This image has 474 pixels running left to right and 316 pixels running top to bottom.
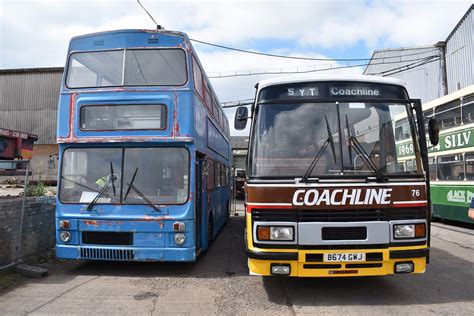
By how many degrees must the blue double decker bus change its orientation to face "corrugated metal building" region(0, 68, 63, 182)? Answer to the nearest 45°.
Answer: approximately 180°

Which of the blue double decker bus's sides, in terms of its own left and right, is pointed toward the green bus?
left

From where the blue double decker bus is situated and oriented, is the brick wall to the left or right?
on its right

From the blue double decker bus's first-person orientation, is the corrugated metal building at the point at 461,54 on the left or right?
on its left

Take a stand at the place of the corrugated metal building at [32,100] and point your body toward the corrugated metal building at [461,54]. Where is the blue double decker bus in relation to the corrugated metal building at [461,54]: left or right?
right

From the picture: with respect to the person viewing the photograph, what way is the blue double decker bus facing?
facing the viewer
